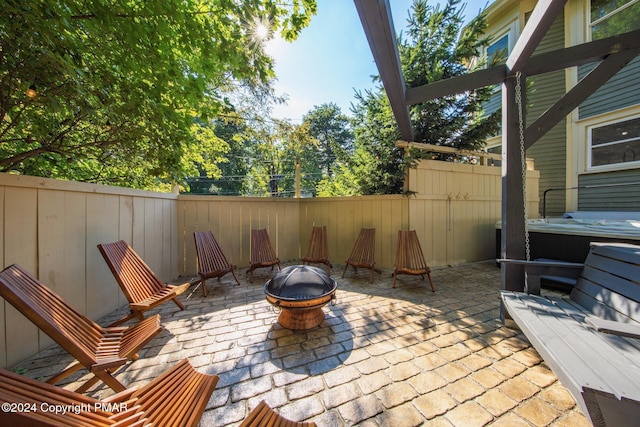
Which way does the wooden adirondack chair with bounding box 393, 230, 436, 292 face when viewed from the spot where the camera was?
facing the viewer

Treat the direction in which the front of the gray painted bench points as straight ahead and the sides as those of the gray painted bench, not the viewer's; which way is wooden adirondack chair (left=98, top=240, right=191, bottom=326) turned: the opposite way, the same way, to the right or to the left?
the opposite way

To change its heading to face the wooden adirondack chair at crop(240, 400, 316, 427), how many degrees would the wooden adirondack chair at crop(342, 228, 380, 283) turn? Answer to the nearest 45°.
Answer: approximately 45° to its left

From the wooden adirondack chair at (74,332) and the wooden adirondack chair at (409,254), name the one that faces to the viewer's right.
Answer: the wooden adirondack chair at (74,332)

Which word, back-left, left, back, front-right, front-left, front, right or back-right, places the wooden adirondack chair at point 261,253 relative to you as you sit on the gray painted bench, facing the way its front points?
front-right

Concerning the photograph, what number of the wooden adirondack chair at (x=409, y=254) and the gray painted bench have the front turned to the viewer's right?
0

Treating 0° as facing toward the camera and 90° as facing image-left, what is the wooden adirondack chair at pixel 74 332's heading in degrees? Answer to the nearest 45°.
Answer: approximately 270°

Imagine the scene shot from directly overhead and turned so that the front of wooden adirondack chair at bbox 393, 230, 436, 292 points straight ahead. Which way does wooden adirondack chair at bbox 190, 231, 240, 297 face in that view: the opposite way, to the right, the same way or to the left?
to the left

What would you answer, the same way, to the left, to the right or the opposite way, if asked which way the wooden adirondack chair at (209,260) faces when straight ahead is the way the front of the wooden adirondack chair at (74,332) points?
to the right

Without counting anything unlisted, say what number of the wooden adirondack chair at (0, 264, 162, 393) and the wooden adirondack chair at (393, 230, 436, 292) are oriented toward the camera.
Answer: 1

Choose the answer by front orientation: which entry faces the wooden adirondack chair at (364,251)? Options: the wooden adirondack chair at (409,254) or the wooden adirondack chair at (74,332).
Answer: the wooden adirondack chair at (74,332)

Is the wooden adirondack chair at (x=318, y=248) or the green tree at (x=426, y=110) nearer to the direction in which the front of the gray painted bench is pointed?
the wooden adirondack chair
